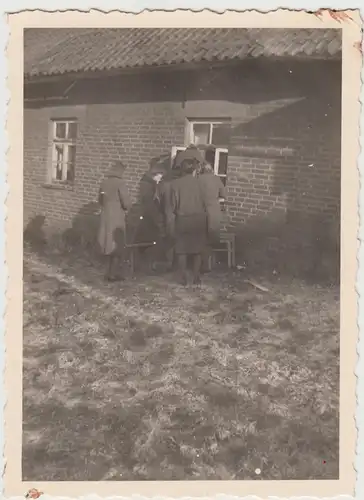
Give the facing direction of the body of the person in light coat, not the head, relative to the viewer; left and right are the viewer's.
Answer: facing away from the viewer and to the right of the viewer
